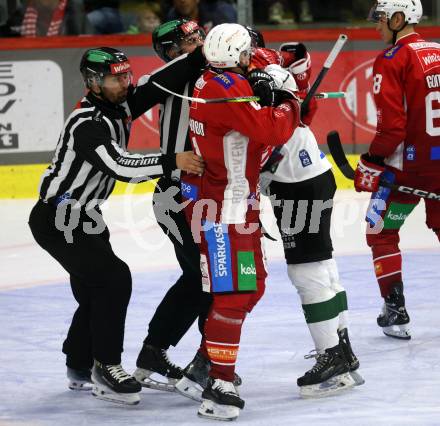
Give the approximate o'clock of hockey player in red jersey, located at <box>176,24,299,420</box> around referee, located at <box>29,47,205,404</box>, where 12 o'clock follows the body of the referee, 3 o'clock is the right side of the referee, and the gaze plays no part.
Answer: The hockey player in red jersey is roughly at 1 o'clock from the referee.

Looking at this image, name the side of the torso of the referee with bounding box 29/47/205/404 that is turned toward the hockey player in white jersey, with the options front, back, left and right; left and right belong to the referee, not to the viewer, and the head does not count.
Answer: front

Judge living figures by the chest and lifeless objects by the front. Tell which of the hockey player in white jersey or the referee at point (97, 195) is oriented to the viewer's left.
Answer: the hockey player in white jersey

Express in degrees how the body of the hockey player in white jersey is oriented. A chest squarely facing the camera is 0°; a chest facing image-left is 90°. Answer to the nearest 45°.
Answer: approximately 90°

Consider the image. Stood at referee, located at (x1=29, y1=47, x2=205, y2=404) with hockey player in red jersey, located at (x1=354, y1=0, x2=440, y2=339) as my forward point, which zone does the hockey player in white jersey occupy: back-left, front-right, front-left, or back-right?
front-right

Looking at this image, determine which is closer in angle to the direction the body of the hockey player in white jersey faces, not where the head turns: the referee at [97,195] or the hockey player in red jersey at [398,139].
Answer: the referee

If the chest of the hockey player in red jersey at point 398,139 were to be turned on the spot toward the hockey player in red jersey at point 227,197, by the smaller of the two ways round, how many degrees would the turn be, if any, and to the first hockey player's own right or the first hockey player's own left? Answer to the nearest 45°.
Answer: approximately 90° to the first hockey player's own left

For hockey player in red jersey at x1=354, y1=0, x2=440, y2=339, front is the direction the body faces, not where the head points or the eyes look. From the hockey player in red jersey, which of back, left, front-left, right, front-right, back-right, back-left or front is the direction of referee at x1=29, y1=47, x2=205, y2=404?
left

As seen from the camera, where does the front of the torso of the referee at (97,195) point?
to the viewer's right

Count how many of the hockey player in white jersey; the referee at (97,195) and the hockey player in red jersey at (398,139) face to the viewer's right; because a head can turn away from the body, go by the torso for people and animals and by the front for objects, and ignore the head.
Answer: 1

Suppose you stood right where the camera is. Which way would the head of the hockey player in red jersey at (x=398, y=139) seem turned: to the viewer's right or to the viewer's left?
to the viewer's left

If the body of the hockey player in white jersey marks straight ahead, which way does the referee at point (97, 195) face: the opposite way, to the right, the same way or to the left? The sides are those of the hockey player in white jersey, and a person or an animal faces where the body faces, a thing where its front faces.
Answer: the opposite way
